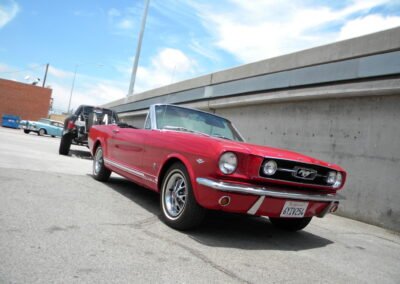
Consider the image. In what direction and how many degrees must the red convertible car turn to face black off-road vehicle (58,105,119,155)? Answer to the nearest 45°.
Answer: approximately 180°

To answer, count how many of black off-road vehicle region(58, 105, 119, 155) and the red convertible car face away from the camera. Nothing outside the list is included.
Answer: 1

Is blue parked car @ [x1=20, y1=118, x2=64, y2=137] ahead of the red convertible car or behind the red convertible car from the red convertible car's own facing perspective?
behind

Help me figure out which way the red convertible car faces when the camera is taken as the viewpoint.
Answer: facing the viewer and to the right of the viewer

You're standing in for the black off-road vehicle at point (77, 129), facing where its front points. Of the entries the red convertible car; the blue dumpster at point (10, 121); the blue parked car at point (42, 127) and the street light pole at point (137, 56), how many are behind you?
1

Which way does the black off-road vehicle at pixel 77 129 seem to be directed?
away from the camera

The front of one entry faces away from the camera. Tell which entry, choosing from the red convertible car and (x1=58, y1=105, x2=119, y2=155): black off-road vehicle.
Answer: the black off-road vehicle

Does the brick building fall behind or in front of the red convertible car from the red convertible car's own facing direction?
behind

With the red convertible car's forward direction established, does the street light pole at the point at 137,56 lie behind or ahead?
behind

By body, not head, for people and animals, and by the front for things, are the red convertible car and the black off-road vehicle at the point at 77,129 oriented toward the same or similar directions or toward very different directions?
very different directions
